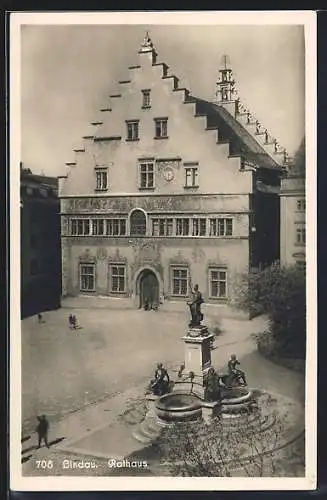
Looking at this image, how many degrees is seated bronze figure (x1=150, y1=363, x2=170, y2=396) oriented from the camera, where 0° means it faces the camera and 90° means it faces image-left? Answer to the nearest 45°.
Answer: approximately 45°

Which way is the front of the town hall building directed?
toward the camera

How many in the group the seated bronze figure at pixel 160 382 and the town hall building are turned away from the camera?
0
